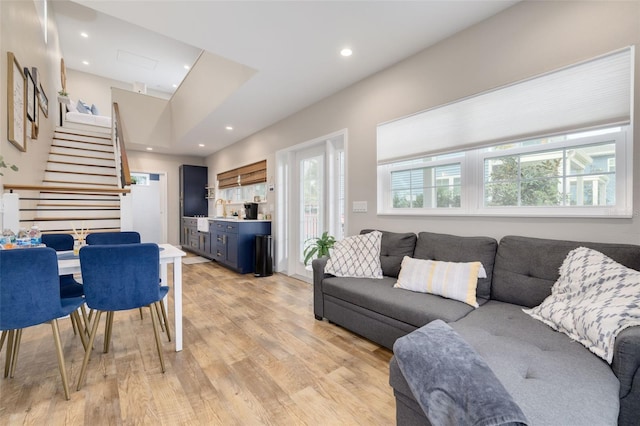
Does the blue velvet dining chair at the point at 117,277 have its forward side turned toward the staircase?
yes

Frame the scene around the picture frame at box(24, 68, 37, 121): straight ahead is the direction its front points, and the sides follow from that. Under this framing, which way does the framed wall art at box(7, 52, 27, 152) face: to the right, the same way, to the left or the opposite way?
the same way

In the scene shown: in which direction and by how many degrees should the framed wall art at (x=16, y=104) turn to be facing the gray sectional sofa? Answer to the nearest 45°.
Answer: approximately 45° to its right

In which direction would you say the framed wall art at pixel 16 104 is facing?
to the viewer's right

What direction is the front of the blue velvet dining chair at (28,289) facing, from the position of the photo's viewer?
facing away from the viewer and to the right of the viewer

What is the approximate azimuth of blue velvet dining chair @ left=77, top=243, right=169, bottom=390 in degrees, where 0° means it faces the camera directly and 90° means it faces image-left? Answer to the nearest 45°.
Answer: approximately 180°

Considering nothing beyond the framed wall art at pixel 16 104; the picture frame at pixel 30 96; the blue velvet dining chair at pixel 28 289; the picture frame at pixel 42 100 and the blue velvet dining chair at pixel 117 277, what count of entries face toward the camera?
0

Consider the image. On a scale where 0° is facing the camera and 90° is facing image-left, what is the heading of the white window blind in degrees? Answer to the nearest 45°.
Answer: approximately 45°

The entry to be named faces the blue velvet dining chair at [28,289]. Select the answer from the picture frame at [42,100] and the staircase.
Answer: the staircase

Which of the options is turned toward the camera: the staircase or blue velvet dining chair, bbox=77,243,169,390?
the staircase

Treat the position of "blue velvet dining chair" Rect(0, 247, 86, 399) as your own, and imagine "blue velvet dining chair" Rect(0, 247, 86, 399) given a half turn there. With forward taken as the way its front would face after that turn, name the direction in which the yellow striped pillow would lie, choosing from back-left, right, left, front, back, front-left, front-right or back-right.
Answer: left

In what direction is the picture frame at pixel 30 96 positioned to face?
to the viewer's right

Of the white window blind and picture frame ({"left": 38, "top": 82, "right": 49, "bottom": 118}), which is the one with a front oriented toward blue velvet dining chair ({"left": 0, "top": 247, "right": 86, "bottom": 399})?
the white window blind

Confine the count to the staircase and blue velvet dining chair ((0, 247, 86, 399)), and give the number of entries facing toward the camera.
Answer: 1

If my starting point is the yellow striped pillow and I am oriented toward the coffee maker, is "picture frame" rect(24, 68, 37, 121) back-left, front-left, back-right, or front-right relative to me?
front-left

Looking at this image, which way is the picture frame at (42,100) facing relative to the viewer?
to the viewer's right

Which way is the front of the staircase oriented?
toward the camera

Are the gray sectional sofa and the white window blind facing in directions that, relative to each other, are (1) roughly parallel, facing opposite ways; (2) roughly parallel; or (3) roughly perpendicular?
roughly parallel

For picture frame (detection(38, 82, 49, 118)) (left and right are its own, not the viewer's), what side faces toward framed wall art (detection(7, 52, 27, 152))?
right

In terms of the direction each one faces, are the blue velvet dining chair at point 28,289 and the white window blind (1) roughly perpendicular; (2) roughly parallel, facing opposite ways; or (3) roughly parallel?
roughly perpendicular
